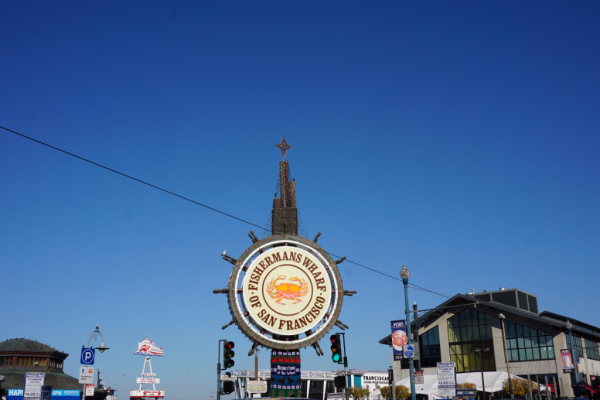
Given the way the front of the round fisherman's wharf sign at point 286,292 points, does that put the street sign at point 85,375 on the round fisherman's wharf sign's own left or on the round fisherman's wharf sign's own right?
on the round fisherman's wharf sign's own right

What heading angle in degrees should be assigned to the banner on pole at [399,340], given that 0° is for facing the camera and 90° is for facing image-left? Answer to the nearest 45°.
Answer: approximately 0°

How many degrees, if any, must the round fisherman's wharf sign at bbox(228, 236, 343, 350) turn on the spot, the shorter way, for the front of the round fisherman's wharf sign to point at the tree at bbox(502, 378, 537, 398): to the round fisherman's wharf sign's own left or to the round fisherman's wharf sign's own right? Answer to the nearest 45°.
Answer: approximately 135° to the round fisherman's wharf sign's own left

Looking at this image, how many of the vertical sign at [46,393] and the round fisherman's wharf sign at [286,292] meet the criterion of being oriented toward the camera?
2
